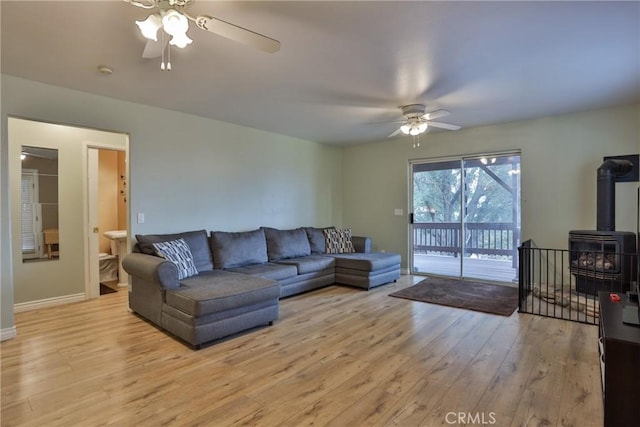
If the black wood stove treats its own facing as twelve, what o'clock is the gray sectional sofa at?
The gray sectional sofa is roughly at 12 o'clock from the black wood stove.

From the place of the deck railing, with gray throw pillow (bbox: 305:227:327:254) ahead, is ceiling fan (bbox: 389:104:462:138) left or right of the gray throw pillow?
left

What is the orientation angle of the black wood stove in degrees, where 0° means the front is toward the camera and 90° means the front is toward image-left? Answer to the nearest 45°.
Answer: approximately 45°

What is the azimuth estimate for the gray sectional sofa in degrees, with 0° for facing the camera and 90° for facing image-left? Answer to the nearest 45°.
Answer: approximately 315°

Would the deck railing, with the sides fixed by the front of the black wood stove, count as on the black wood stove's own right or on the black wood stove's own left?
on the black wood stove's own right

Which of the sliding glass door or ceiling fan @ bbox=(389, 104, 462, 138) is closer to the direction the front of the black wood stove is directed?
the ceiling fan

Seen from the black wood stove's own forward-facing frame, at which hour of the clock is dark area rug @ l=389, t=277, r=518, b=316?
The dark area rug is roughly at 1 o'clock from the black wood stove.
